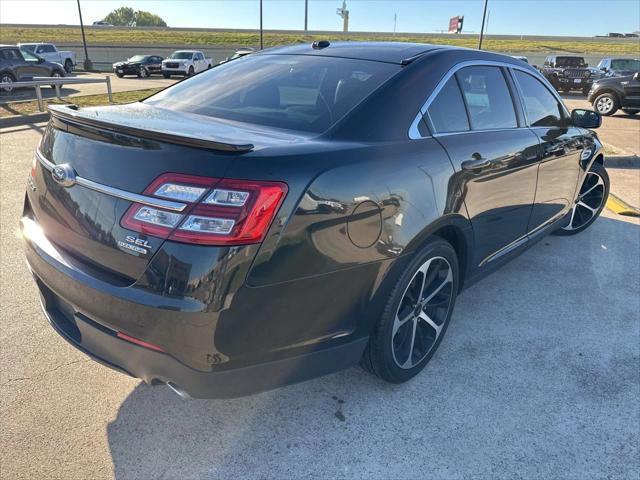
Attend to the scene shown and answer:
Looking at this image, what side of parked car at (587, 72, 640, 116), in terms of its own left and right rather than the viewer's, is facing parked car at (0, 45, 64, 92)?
front

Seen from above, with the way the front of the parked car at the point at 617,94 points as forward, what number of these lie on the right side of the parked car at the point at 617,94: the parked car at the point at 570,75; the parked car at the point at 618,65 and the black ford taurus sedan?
2

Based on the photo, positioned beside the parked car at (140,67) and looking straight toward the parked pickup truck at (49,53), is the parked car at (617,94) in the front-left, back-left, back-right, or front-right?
back-left

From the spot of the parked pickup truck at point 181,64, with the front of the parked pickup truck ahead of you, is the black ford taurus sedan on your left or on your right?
on your left

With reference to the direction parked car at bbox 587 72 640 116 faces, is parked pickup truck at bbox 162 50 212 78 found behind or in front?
in front

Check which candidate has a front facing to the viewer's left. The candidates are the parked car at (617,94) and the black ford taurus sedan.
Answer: the parked car

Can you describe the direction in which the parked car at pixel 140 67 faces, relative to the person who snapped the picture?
facing the viewer and to the left of the viewer

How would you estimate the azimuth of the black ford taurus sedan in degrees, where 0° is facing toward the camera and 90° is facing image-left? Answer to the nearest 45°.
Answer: approximately 225°

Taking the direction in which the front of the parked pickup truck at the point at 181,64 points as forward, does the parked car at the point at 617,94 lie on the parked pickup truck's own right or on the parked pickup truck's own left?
on the parked pickup truck's own left

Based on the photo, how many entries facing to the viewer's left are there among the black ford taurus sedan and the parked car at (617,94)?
1

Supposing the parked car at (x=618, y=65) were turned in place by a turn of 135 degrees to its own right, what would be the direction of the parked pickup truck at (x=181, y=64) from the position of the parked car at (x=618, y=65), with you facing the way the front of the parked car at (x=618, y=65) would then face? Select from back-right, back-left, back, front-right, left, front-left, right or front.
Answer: left

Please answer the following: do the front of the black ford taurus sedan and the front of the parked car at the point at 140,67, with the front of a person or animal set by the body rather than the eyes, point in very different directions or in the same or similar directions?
very different directions

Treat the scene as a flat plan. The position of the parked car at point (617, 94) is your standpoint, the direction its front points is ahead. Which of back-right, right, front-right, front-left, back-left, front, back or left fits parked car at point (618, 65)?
right

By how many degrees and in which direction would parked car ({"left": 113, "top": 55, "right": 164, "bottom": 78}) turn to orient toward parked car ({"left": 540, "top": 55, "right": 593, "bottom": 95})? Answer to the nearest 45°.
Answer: approximately 90° to its left

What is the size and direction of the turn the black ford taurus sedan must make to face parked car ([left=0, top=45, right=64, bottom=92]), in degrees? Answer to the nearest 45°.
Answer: approximately 90° to its left

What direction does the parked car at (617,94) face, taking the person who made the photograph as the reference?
facing to the left of the viewer

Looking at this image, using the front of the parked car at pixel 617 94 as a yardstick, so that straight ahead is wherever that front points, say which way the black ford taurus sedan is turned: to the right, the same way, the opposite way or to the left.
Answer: to the right

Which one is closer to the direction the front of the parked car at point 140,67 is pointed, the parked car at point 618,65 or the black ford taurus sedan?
the black ford taurus sedan
